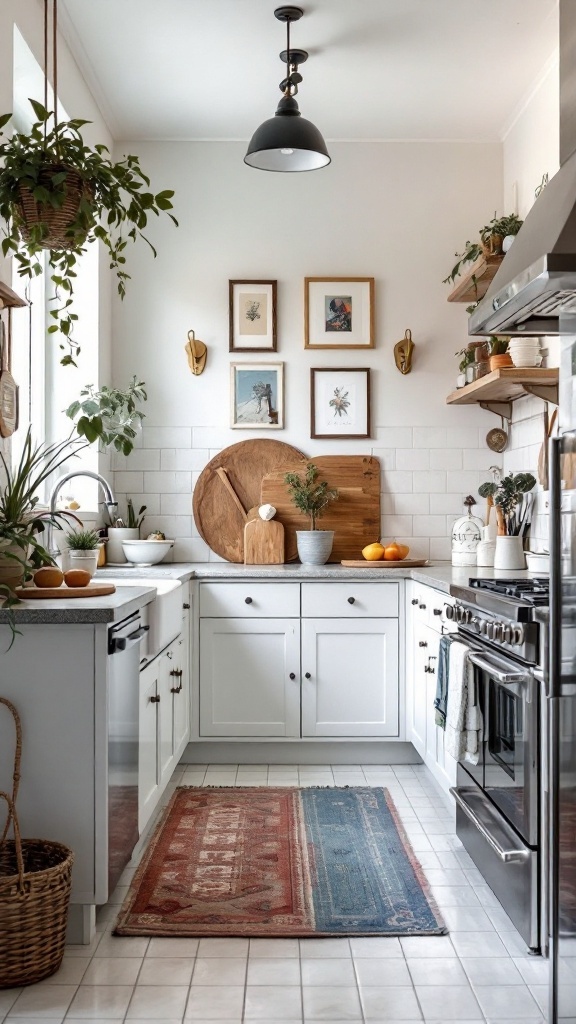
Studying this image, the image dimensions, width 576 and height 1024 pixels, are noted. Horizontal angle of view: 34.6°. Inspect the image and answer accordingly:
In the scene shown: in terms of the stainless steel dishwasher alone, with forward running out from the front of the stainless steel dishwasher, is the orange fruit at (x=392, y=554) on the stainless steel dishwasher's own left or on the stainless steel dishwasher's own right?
on the stainless steel dishwasher's own left

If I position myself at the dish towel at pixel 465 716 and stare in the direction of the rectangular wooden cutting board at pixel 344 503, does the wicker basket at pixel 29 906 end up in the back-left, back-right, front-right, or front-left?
back-left

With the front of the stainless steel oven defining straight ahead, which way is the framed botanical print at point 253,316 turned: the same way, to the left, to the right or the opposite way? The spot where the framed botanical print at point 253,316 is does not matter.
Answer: to the left

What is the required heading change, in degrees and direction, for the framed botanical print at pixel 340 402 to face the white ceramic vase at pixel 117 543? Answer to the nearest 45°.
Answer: approximately 90° to its right

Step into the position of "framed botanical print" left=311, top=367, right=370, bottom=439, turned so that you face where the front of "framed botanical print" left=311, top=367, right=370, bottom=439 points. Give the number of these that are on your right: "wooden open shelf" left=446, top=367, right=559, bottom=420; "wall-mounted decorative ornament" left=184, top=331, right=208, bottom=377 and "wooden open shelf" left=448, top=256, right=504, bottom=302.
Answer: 1

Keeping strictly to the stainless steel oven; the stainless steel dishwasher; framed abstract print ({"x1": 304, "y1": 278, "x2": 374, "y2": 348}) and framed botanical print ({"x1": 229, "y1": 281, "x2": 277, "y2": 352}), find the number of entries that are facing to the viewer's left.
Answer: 1

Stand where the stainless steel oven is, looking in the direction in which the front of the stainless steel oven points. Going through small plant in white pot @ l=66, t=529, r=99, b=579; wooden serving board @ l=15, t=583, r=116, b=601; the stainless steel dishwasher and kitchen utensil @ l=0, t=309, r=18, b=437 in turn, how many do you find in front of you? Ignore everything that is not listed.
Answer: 4

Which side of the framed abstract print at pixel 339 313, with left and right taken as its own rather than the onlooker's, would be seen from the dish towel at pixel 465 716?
front

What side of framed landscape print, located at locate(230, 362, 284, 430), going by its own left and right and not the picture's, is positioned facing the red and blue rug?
front

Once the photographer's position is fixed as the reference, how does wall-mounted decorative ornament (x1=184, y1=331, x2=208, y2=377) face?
facing the viewer

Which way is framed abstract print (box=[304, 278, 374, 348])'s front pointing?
toward the camera

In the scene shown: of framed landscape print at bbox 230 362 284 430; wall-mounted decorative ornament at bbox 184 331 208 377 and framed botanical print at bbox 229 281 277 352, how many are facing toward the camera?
3

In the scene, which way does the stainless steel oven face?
to the viewer's left

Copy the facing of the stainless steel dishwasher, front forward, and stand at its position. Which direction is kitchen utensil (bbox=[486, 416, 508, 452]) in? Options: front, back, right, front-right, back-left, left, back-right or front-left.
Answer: front-left

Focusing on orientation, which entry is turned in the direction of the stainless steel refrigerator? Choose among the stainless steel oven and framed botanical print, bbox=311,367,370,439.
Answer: the framed botanical print

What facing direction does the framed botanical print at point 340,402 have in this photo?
toward the camera

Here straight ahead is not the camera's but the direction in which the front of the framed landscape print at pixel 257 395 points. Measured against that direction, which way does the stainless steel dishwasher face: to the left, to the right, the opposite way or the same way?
to the left
